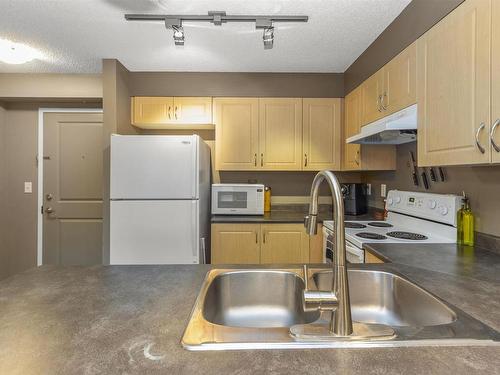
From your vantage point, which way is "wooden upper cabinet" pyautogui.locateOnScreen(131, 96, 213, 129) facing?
toward the camera

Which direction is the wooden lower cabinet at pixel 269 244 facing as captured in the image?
toward the camera

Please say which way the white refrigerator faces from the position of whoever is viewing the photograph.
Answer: facing the viewer

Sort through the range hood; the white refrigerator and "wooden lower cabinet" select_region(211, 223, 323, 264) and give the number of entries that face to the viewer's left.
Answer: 1

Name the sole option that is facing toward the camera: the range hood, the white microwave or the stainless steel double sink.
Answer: the white microwave

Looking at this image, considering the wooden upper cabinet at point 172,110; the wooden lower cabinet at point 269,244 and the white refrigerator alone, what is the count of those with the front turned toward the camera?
3

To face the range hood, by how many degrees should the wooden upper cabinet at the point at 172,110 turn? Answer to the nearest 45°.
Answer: approximately 45° to its left

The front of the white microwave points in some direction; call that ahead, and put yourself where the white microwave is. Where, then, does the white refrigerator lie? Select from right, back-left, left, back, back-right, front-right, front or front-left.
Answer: front-right

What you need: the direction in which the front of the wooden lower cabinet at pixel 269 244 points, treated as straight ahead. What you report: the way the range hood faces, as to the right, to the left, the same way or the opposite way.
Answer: to the right
